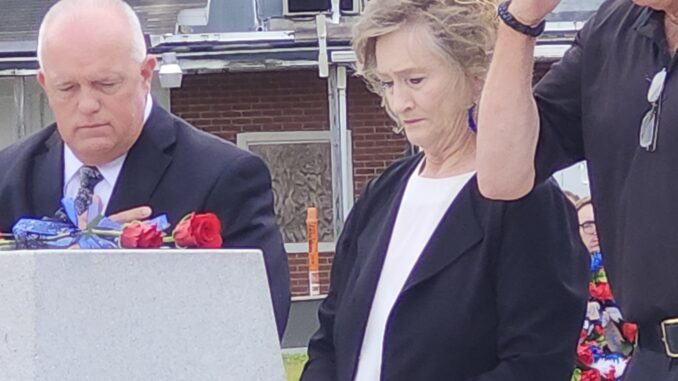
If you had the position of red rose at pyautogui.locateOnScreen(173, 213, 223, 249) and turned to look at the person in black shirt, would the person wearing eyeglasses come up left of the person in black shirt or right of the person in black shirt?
left

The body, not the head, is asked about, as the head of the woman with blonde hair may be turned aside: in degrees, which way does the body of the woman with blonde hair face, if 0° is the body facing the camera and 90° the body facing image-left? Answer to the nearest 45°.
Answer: approximately 45°

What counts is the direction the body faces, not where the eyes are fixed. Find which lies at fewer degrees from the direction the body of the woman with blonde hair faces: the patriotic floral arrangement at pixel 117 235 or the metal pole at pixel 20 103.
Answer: the patriotic floral arrangement

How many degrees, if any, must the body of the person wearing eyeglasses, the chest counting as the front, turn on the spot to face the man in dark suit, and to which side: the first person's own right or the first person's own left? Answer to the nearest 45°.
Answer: approximately 45° to the first person's own right

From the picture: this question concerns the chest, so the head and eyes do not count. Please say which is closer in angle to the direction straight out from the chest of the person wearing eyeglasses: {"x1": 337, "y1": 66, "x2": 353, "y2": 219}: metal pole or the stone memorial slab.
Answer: the stone memorial slab

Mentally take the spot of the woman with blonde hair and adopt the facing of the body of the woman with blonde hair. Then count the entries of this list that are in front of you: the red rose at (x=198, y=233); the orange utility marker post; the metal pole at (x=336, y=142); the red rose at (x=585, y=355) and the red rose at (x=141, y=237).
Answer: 2

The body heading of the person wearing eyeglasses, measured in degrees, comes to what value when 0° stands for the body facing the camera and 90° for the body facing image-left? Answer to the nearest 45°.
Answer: approximately 0°

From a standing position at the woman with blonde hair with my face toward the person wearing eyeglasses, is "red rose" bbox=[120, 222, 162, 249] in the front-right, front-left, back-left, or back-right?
back-left

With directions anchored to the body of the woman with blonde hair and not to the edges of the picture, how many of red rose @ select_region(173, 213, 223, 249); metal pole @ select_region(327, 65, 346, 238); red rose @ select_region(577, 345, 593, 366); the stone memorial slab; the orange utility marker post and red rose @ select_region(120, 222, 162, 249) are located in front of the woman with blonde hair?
3

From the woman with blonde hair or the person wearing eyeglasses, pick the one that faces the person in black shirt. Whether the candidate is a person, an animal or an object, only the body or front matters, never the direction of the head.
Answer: the person wearing eyeglasses

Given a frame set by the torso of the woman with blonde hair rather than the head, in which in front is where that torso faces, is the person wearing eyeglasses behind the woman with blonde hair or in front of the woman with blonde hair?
behind
